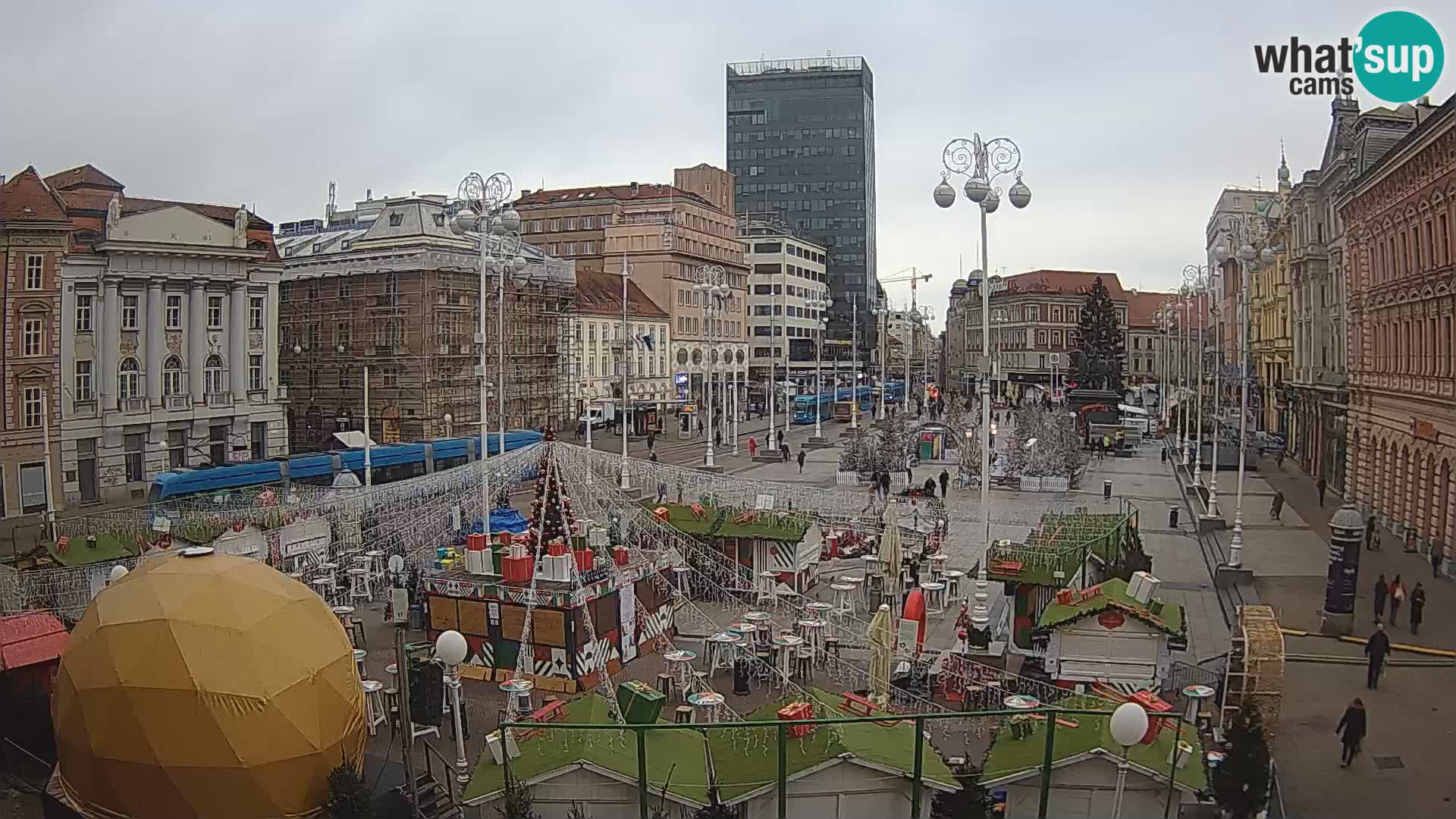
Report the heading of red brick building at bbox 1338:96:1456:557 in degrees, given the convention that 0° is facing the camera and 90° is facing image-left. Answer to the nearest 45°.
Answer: approximately 45°

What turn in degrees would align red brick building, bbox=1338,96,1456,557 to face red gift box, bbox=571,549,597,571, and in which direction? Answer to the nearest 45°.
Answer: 0° — it already faces it

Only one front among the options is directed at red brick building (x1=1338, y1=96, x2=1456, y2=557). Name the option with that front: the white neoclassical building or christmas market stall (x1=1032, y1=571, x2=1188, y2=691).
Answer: the white neoclassical building

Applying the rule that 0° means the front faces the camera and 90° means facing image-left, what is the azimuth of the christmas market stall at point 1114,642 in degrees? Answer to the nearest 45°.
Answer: approximately 0°

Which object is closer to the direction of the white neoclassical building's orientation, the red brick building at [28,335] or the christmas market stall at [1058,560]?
the christmas market stall

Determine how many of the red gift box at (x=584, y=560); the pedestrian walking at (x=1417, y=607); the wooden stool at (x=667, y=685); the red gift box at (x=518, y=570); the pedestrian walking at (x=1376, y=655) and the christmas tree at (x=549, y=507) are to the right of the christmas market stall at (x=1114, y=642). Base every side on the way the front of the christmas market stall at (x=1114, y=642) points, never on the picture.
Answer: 4

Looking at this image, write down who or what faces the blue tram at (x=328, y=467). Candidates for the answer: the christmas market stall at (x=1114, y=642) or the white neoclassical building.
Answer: the white neoclassical building

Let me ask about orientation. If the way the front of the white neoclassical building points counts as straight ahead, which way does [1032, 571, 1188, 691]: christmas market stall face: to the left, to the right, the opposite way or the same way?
to the right

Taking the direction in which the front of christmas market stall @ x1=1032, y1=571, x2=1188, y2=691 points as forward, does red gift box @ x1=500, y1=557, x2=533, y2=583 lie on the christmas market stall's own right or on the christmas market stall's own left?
on the christmas market stall's own right

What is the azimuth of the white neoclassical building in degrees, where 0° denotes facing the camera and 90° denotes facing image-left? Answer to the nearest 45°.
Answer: approximately 315°
